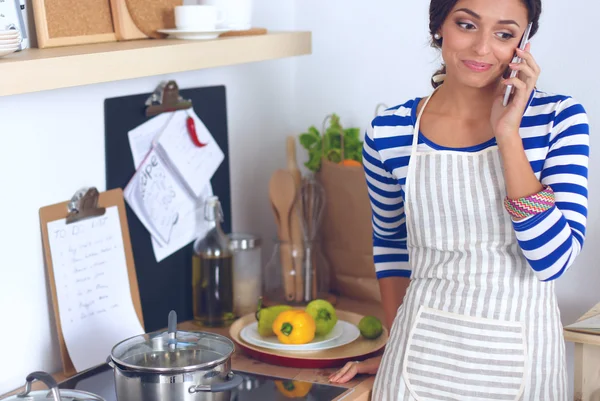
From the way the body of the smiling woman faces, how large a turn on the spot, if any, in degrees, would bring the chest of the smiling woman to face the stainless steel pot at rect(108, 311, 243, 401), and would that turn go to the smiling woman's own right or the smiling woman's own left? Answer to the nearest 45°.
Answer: approximately 90° to the smiling woman's own right

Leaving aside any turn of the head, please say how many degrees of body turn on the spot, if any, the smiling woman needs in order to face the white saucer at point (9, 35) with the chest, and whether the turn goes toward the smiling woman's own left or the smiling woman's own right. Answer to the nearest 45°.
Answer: approximately 90° to the smiling woman's own right

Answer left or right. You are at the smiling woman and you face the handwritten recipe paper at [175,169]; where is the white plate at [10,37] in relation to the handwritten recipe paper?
left

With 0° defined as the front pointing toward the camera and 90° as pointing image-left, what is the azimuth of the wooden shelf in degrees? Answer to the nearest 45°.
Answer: approximately 315°

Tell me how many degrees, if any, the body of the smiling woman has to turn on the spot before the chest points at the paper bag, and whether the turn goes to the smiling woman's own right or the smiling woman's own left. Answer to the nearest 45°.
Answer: approximately 135° to the smiling woman's own right

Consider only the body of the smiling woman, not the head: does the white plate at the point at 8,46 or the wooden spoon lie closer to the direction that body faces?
the white plate
